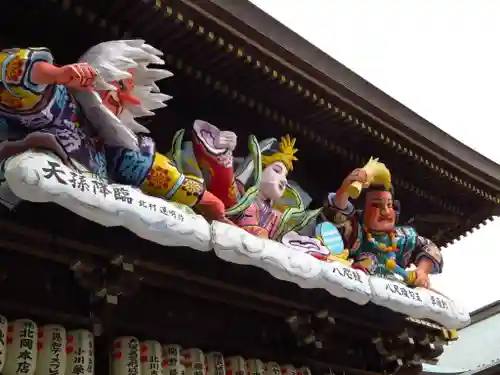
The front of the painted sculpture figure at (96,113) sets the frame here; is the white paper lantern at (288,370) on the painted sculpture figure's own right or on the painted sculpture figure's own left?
on the painted sculpture figure's own left

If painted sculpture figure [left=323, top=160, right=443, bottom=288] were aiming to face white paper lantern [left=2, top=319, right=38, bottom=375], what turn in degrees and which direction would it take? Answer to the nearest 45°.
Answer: approximately 45° to its right

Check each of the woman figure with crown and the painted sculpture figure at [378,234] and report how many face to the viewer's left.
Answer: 0

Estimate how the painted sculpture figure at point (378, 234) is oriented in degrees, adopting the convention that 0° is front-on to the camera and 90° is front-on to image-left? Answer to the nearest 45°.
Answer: approximately 0°

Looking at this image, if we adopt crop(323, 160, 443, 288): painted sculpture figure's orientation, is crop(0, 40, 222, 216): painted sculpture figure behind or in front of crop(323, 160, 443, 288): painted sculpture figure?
in front

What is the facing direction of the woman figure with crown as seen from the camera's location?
facing the viewer and to the right of the viewer

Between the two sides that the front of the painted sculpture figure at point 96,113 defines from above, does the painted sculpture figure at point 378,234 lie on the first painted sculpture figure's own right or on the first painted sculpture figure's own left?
on the first painted sculpture figure's own left
